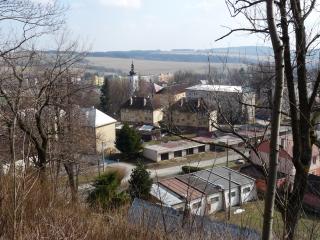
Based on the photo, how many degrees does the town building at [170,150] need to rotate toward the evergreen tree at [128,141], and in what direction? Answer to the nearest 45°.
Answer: approximately 90° to its right

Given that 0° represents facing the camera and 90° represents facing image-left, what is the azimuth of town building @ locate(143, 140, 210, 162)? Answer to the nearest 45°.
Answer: approximately 315°

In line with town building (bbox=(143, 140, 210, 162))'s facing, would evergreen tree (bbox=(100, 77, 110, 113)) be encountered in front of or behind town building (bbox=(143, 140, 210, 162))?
behind

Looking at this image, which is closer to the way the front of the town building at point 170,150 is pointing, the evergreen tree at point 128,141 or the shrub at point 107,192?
the shrub

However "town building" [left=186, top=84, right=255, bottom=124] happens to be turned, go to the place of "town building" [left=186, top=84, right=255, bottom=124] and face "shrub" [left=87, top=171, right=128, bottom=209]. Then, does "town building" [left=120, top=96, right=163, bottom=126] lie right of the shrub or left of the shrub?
right
